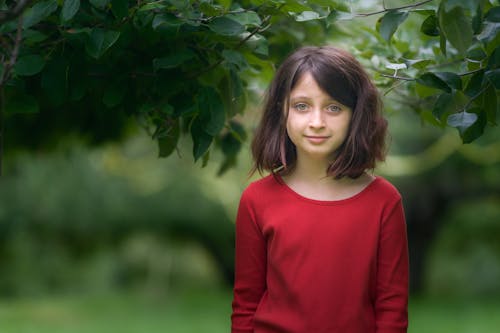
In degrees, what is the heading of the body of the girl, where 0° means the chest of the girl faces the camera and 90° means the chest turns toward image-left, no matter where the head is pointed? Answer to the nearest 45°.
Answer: approximately 0°
